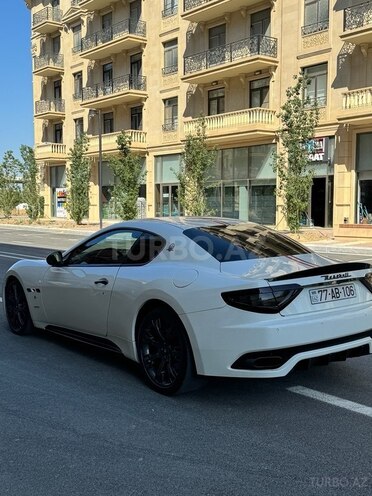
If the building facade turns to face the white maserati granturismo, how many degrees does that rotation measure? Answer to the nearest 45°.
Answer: approximately 45° to its left

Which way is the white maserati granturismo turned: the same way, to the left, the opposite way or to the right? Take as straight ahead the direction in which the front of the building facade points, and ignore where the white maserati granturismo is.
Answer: to the right

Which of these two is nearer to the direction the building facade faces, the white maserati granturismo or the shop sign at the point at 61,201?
the white maserati granturismo

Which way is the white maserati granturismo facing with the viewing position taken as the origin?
facing away from the viewer and to the left of the viewer

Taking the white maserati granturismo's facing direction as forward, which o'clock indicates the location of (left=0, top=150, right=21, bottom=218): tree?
The tree is roughly at 1 o'clock from the white maserati granturismo.

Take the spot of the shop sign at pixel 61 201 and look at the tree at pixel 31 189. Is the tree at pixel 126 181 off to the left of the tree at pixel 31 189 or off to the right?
left

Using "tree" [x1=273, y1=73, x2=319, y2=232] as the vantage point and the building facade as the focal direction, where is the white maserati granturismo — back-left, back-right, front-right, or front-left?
back-left

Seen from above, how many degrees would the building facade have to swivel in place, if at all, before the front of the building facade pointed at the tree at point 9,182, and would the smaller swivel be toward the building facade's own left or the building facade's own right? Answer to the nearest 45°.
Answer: approximately 90° to the building facade's own right

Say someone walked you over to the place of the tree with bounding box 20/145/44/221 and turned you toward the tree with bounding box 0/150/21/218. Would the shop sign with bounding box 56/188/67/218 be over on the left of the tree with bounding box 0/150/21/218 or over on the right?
right

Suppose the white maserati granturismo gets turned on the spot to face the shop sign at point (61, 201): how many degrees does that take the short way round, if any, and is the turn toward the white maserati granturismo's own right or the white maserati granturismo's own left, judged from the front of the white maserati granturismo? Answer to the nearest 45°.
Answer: approximately 45° to the white maserati granturismo's own right

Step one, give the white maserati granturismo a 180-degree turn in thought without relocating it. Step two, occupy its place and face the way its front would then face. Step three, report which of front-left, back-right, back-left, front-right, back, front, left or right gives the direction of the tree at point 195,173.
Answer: back-left

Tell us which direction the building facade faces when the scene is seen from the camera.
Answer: facing the viewer and to the left of the viewer

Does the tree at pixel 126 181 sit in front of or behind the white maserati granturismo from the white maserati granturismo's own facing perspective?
in front

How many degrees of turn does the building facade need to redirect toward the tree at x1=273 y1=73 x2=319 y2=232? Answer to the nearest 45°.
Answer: approximately 45° to its left

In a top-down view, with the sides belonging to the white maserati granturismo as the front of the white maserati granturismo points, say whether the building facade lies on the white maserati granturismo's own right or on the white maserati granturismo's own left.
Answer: on the white maserati granturismo's own right

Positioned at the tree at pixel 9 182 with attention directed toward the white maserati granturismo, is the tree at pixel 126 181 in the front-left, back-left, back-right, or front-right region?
front-left
